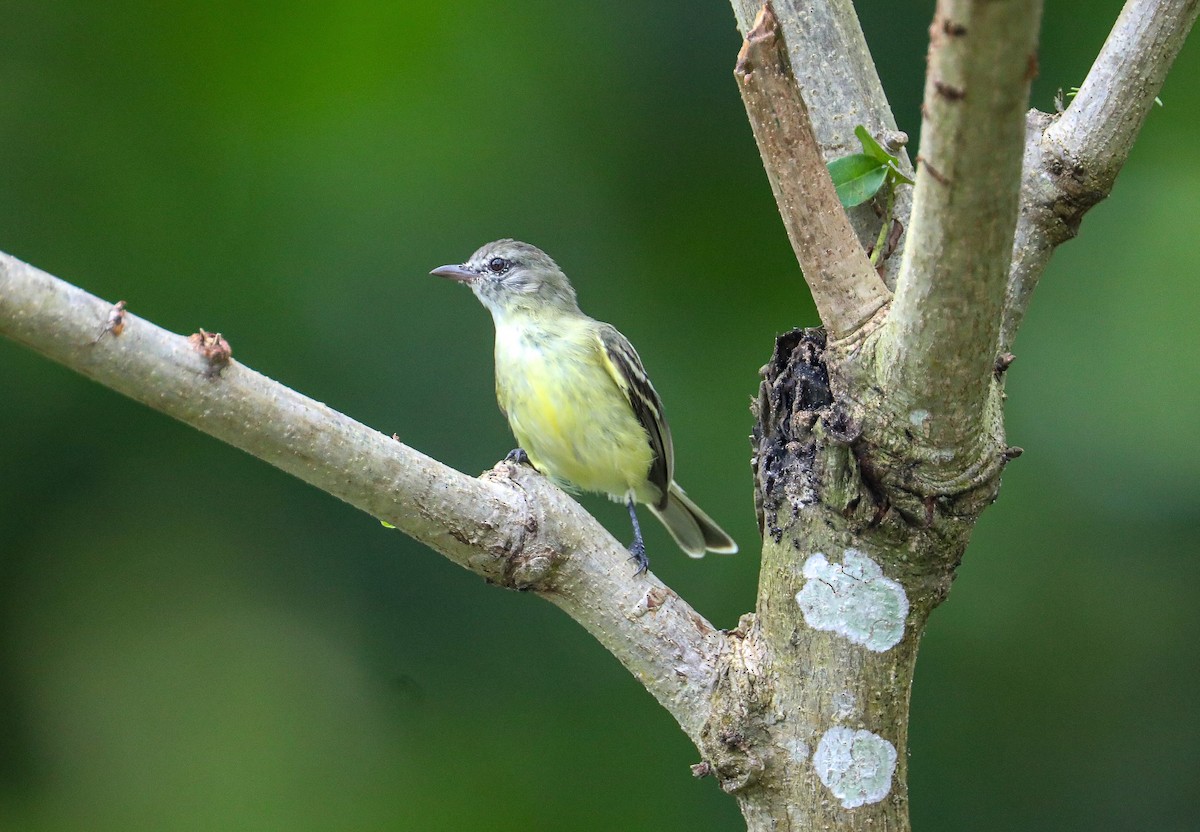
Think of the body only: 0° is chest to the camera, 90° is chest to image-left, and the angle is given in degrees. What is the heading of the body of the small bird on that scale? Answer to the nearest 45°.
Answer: approximately 45°
